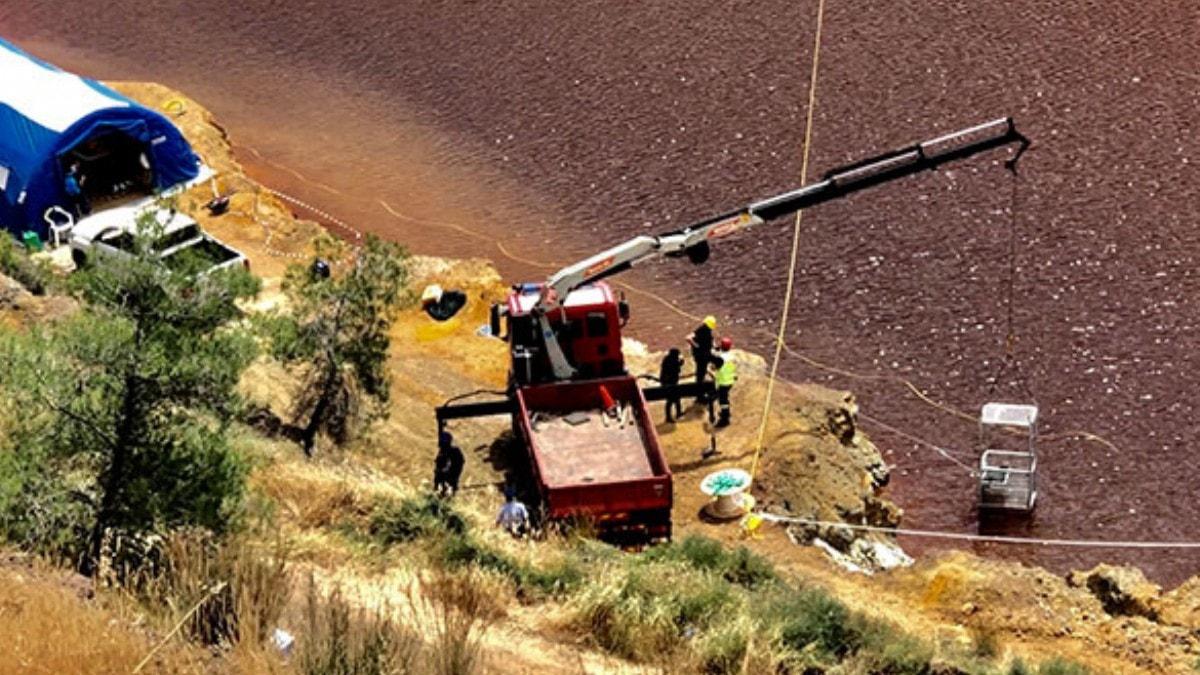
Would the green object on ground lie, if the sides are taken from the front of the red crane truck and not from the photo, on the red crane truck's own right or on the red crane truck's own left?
on the red crane truck's own left

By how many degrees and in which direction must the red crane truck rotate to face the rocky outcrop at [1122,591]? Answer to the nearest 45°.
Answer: approximately 90° to its right

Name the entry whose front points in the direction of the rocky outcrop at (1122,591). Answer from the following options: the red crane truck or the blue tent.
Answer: the blue tent

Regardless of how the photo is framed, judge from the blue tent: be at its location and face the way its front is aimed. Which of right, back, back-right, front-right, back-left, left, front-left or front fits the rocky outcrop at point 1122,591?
front

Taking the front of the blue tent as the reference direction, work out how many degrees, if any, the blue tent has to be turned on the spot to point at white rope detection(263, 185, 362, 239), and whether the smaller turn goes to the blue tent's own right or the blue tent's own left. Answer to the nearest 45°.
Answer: approximately 45° to the blue tent's own left

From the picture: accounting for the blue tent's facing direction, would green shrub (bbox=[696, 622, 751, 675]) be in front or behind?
in front

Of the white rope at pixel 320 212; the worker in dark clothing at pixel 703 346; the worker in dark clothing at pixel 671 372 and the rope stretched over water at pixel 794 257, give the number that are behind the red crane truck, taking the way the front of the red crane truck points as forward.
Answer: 0

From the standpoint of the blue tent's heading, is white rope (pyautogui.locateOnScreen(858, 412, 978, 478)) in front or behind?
in front

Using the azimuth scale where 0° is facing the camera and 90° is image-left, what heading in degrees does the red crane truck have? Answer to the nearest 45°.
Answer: approximately 180°

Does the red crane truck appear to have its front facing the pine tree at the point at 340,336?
no

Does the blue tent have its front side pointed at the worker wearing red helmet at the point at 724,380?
yes

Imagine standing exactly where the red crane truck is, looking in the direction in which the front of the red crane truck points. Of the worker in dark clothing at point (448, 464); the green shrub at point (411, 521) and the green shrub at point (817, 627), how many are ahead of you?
0

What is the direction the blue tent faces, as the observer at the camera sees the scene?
facing the viewer and to the right of the viewer

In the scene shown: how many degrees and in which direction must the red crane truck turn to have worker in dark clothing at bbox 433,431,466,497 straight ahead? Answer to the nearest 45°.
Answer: approximately 135° to its left

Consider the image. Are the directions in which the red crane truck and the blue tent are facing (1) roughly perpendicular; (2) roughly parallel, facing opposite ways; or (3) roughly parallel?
roughly parallel, facing opposite ways

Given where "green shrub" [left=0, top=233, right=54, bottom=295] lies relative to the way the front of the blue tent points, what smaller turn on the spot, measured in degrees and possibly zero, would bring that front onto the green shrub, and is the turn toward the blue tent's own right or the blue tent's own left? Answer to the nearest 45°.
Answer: approximately 45° to the blue tent's own right

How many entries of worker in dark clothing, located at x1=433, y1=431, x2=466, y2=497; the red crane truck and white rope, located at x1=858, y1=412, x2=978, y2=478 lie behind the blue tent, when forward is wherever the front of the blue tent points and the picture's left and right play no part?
0

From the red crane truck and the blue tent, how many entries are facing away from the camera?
1
